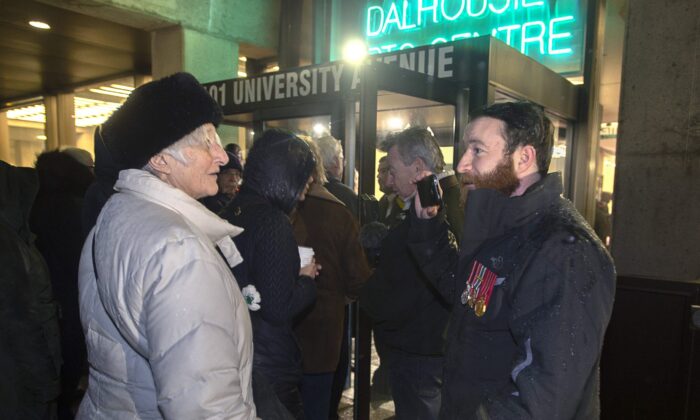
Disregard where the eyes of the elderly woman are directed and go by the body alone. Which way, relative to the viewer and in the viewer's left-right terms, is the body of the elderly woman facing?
facing to the right of the viewer

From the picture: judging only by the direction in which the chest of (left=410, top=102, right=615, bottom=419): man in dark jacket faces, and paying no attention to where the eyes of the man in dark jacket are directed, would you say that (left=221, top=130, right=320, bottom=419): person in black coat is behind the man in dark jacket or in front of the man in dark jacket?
in front

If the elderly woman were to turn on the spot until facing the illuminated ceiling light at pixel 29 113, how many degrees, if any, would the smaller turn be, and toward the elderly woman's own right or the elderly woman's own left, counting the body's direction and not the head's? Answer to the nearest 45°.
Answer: approximately 90° to the elderly woman's own left

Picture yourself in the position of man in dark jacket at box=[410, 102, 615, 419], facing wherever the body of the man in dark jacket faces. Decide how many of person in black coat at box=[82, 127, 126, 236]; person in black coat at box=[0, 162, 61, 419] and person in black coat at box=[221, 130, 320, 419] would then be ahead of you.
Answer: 3

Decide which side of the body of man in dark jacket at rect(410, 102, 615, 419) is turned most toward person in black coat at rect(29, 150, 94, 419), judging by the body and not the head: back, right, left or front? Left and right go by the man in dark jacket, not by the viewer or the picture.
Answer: front

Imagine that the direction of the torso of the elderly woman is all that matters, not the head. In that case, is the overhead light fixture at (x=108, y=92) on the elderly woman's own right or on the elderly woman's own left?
on the elderly woman's own left

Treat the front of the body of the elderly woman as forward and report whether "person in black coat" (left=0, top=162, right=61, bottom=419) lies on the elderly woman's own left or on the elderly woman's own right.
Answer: on the elderly woman's own left

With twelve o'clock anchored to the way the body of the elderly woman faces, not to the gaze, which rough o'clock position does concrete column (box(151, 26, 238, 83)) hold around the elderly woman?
The concrete column is roughly at 9 o'clock from the elderly woman.

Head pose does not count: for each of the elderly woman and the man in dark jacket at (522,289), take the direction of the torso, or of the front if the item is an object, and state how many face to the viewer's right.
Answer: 1

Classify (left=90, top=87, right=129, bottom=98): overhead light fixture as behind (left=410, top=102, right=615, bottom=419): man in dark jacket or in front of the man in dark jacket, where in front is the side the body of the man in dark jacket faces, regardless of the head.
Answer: in front

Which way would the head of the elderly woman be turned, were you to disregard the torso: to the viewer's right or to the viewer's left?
to the viewer's right

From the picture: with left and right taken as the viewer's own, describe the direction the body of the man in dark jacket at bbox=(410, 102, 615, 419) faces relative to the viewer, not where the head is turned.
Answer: facing to the left of the viewer

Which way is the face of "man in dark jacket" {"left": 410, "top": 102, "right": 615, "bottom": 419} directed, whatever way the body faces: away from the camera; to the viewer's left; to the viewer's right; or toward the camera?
to the viewer's left

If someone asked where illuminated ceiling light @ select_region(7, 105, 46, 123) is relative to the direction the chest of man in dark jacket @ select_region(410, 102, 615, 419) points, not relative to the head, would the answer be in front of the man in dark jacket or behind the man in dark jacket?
in front

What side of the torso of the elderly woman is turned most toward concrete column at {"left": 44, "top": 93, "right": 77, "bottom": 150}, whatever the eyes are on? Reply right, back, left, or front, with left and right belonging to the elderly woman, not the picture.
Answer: left

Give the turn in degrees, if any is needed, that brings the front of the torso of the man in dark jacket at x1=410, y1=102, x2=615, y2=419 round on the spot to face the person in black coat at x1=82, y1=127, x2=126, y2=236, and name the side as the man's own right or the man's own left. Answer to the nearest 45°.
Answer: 0° — they already face them

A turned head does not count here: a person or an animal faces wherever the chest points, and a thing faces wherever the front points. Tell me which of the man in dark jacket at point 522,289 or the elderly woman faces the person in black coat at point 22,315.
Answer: the man in dark jacket
